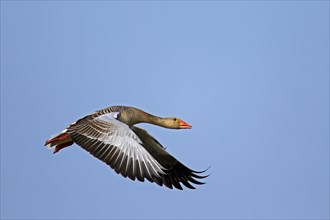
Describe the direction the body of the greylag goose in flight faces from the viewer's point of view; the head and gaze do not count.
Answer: to the viewer's right
